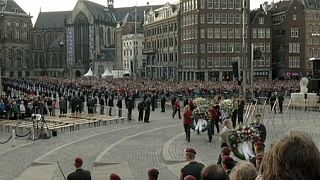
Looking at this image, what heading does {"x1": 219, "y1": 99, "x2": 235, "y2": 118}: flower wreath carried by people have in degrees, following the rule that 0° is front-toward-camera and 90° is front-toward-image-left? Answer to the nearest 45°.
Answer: approximately 0°

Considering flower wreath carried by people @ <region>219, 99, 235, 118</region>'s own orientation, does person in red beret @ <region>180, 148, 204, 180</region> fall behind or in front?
in front
